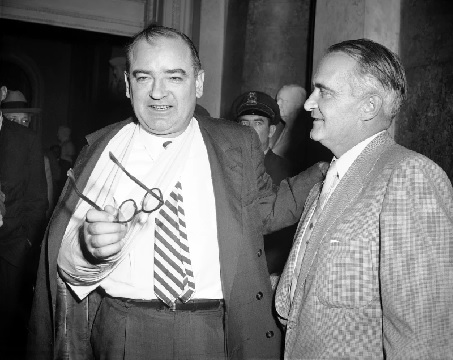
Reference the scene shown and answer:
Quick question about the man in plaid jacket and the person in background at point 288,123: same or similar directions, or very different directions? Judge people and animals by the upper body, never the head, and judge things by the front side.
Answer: same or similar directions

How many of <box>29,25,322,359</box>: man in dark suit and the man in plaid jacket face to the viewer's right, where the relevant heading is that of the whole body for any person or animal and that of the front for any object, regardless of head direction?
0

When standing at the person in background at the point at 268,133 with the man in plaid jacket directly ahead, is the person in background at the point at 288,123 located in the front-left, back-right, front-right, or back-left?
back-left

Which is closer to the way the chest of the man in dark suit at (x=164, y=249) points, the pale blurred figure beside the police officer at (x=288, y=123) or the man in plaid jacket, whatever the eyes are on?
the man in plaid jacket

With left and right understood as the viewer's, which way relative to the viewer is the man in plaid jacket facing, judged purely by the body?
facing the viewer and to the left of the viewer

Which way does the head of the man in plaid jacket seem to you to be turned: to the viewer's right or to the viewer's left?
to the viewer's left

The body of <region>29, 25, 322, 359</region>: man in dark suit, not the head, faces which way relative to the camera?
toward the camera

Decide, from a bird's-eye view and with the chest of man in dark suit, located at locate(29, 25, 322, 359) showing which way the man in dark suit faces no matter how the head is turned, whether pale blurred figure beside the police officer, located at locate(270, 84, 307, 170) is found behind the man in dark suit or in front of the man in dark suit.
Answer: behind

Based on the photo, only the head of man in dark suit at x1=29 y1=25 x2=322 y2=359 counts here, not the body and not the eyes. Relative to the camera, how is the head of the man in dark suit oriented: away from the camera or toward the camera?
toward the camera

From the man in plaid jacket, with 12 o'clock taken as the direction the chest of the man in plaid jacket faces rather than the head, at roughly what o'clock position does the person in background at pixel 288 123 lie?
The person in background is roughly at 4 o'clock from the man in plaid jacket.

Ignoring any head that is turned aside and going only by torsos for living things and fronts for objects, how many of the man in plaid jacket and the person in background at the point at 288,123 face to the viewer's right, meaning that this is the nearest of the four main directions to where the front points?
0

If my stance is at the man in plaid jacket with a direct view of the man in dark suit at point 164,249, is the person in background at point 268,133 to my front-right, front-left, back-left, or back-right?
front-right
